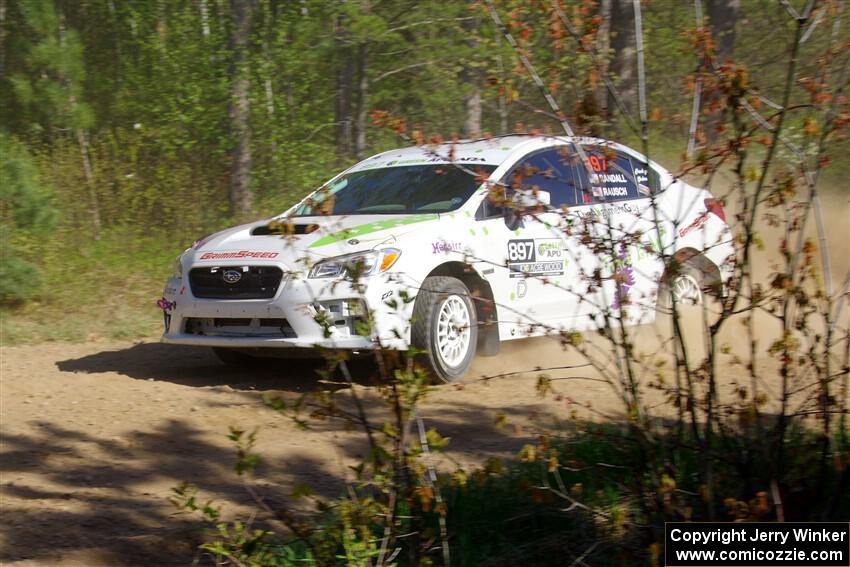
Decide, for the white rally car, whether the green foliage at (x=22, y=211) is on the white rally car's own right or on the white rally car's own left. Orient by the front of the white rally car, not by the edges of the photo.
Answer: on the white rally car's own right

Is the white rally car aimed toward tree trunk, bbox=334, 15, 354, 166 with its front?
no

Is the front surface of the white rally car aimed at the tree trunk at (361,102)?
no

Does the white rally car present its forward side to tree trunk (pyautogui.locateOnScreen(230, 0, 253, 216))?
no

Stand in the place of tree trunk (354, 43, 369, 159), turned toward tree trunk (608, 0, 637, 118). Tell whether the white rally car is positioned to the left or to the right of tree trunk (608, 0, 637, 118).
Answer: right

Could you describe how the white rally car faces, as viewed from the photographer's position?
facing the viewer and to the left of the viewer

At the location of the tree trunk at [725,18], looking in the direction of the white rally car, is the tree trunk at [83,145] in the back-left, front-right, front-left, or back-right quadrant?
front-right

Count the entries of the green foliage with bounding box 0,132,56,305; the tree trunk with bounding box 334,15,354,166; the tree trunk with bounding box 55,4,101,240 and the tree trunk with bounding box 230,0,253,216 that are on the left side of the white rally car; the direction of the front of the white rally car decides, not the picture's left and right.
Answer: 0

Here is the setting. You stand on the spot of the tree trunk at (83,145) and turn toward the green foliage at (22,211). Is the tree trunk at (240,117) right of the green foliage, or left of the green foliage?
left

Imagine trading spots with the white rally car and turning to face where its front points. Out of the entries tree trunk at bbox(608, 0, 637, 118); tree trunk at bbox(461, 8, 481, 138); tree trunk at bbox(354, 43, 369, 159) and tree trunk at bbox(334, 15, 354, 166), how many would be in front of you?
0

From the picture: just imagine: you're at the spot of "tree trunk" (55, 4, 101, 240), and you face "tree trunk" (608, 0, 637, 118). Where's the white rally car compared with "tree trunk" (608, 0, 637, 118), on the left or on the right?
right
